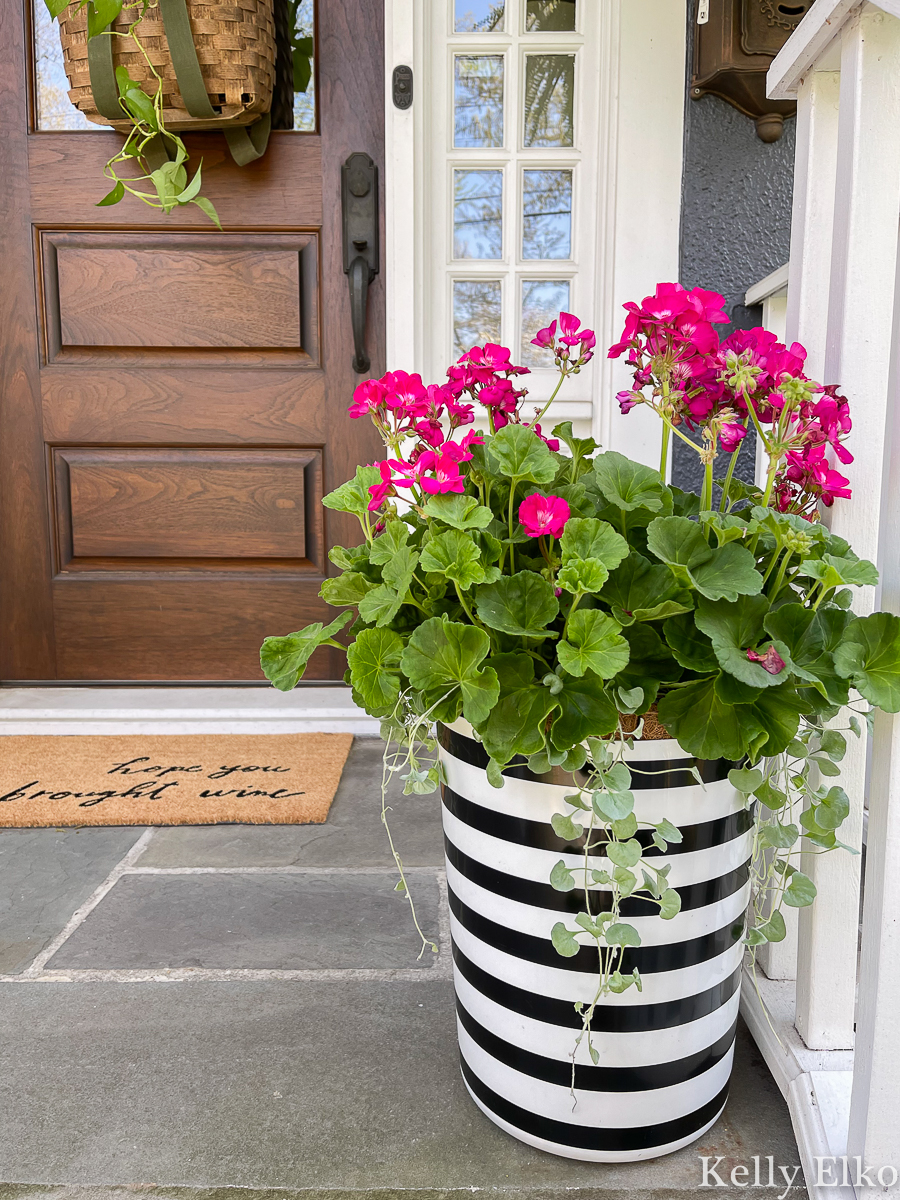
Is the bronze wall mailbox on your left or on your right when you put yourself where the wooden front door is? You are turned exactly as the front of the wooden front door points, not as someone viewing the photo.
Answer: on your left

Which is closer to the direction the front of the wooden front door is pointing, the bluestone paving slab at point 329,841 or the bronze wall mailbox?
the bluestone paving slab

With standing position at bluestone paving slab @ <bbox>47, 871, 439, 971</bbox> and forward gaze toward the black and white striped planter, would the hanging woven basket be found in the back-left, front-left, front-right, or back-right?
back-left

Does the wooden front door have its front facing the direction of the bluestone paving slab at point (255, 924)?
yes

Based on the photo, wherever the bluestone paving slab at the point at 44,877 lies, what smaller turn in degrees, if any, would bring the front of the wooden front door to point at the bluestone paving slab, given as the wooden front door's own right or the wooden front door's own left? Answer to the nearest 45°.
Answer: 0° — it already faces it

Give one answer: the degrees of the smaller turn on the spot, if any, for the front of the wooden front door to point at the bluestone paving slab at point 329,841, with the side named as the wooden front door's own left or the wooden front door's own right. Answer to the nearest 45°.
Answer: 0° — it already faces it

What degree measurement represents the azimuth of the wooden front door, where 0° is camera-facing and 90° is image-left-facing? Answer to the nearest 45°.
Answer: approximately 0°
